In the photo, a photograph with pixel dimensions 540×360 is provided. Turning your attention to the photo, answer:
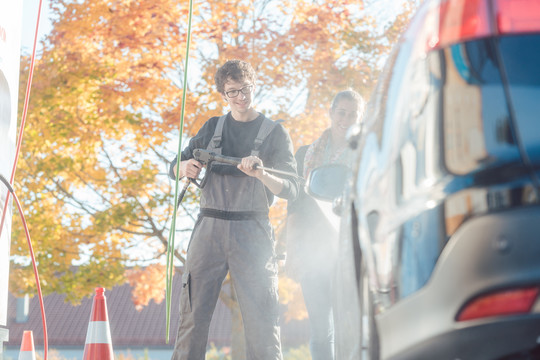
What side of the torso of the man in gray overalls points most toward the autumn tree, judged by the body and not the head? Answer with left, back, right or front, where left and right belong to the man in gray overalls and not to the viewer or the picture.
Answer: back

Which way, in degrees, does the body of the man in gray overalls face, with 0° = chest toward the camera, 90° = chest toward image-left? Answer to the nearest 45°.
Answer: approximately 0°

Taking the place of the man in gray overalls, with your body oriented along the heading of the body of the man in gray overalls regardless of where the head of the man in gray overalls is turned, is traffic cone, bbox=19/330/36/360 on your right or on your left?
on your right
